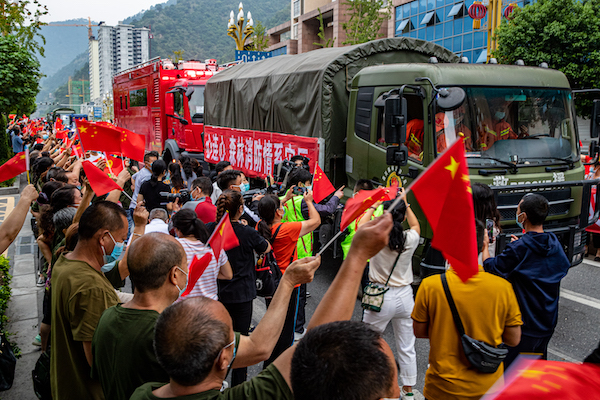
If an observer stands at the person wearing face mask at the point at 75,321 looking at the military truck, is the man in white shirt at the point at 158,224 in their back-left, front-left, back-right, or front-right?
front-left

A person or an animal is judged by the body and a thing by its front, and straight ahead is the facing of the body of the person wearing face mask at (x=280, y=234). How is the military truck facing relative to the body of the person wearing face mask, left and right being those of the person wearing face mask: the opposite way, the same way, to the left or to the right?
to the right

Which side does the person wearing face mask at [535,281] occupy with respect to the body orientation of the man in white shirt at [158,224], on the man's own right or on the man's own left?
on the man's own right

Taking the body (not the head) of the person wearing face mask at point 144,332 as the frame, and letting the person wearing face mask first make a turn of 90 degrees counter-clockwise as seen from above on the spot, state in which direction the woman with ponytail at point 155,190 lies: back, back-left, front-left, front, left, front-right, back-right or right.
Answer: front-right

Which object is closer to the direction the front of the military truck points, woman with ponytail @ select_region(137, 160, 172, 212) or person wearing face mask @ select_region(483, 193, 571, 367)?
the person wearing face mask

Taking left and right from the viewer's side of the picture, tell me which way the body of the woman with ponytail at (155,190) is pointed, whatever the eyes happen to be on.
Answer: facing away from the viewer and to the right of the viewer

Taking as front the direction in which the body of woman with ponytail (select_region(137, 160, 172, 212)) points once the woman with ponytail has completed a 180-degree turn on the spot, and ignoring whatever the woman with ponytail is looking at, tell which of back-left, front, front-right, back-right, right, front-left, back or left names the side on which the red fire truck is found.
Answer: back-right

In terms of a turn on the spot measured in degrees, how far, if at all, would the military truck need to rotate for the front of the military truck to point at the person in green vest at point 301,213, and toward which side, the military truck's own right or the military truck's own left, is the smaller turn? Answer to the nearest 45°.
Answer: approximately 90° to the military truck's own right

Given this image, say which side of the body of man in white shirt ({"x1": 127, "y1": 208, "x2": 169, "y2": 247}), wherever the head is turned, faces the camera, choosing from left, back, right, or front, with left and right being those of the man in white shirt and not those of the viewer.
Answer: back

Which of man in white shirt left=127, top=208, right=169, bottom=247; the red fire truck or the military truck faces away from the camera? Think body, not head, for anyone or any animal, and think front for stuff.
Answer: the man in white shirt

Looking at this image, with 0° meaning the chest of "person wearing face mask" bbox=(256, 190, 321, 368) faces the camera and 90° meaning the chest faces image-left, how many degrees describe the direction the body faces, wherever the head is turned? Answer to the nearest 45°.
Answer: approximately 225°

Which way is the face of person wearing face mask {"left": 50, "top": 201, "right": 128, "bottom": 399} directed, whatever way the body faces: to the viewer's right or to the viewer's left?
to the viewer's right

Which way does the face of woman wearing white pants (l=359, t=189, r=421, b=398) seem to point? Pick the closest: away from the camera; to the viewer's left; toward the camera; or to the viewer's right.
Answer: away from the camera

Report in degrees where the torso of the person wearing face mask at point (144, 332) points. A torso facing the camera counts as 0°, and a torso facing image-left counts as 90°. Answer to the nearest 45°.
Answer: approximately 225°
